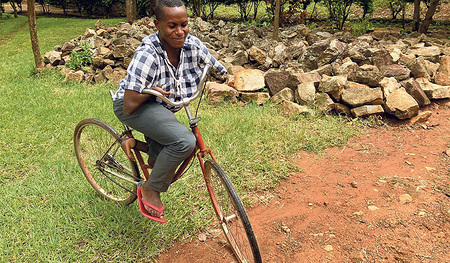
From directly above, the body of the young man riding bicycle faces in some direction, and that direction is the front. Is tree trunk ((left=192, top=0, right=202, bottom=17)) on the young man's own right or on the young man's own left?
on the young man's own left

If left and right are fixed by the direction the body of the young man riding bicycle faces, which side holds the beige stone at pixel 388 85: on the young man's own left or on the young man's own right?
on the young man's own left

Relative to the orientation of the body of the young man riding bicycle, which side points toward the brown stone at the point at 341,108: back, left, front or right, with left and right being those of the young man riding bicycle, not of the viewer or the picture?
left

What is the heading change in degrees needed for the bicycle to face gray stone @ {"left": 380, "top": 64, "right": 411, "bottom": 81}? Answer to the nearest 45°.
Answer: approximately 90° to its left

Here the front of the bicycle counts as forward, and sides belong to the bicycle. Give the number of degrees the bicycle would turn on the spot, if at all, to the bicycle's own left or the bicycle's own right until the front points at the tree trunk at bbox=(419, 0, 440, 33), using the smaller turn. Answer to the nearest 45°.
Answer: approximately 90° to the bicycle's own left

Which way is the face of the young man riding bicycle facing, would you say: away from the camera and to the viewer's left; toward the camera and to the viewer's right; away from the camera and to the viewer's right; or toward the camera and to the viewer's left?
toward the camera and to the viewer's right

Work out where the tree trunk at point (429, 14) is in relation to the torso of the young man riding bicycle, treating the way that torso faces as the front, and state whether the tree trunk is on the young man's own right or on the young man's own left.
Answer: on the young man's own left

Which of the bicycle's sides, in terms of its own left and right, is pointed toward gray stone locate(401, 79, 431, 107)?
left

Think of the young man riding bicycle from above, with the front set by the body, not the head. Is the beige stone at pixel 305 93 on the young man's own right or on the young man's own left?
on the young man's own left

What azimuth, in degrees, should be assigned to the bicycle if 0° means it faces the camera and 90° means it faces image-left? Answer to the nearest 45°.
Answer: approximately 315°
